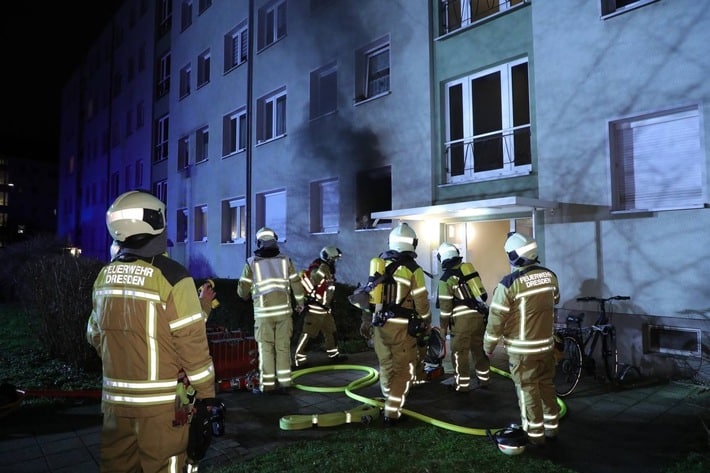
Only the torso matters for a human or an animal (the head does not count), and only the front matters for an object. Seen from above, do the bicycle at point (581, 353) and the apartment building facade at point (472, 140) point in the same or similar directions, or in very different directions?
very different directions

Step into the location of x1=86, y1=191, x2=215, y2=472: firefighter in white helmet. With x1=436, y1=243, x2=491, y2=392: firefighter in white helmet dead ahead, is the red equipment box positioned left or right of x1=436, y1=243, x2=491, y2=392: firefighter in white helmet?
left

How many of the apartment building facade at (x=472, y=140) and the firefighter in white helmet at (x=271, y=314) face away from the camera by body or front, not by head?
1

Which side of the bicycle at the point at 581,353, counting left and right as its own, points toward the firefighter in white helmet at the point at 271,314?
back

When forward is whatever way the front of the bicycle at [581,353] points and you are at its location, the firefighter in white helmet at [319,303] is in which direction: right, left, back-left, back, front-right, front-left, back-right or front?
back-left

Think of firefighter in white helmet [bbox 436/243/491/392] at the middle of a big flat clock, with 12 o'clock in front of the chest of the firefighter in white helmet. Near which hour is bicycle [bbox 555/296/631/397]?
The bicycle is roughly at 4 o'clock from the firefighter in white helmet.

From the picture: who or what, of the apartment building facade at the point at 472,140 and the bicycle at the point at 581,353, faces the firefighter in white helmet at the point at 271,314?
the apartment building facade

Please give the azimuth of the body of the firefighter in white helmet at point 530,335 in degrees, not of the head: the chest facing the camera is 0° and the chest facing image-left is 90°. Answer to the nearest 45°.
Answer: approximately 135°

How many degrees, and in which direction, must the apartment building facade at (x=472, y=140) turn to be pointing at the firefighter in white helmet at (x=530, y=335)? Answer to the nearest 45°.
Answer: approximately 45° to its left

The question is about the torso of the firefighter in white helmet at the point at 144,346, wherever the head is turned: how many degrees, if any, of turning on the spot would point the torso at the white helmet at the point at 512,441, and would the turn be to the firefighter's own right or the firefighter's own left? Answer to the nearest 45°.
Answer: approximately 45° to the firefighter's own right

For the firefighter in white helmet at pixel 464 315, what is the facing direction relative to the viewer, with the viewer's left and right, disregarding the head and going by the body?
facing away from the viewer and to the left of the viewer

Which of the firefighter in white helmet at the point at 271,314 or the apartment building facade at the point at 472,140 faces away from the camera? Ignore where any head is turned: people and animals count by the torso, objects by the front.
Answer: the firefighter in white helmet

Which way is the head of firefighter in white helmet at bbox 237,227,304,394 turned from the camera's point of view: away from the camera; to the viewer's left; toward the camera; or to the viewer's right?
away from the camera

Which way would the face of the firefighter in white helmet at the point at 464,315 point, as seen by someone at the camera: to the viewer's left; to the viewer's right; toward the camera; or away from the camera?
away from the camera

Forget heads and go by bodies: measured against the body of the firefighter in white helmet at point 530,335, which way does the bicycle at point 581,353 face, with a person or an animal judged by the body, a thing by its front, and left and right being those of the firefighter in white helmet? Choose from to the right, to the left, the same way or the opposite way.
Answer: to the right
